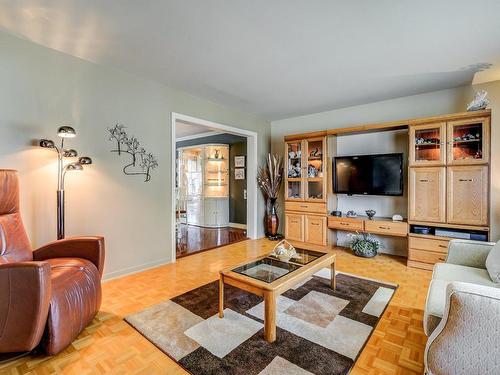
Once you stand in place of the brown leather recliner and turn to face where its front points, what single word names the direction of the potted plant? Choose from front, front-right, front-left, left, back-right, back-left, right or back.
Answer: front-left

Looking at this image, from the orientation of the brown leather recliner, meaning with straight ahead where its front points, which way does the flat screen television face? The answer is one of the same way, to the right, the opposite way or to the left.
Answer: to the right

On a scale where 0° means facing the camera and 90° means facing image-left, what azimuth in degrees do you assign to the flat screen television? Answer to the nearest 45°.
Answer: approximately 0°

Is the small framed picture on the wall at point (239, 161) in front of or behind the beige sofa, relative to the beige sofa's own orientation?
in front

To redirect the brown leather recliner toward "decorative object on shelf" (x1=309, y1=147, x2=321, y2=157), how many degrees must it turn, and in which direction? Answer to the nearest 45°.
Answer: approximately 45° to its left

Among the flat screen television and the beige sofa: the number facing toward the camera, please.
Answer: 1

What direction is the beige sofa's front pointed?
to the viewer's left

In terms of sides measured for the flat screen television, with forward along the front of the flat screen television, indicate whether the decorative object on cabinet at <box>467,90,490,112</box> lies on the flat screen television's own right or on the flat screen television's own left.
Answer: on the flat screen television's own left

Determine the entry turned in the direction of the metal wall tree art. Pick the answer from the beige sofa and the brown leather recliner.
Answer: the beige sofa

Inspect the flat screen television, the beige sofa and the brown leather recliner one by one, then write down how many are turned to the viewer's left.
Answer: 1
